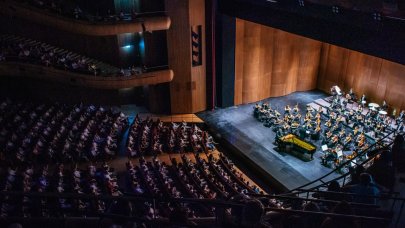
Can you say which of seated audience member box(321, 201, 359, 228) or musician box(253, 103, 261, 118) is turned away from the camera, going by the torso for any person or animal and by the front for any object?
the seated audience member

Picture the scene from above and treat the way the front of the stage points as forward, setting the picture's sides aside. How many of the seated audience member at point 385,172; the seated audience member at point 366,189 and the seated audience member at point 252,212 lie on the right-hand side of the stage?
0

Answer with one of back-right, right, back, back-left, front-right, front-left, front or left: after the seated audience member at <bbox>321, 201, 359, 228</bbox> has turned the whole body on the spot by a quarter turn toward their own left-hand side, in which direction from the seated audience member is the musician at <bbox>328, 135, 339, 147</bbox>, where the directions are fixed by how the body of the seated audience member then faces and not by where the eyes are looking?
right

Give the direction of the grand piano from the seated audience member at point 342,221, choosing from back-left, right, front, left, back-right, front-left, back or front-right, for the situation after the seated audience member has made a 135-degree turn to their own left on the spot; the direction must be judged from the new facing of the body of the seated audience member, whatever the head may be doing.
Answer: back-right

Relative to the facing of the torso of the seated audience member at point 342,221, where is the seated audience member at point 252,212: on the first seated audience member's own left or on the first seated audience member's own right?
on the first seated audience member's own left

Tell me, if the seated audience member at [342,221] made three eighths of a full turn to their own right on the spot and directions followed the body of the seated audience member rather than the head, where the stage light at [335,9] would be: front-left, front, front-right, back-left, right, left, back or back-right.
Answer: back-left

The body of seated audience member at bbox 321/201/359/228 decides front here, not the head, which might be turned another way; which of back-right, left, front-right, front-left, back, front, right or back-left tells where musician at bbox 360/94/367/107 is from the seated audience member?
front

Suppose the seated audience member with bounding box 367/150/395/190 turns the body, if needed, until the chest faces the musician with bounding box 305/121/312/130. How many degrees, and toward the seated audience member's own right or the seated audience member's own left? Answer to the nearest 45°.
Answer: approximately 45° to the seated audience member's own right

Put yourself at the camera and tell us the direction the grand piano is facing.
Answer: facing away from the viewer and to the left of the viewer

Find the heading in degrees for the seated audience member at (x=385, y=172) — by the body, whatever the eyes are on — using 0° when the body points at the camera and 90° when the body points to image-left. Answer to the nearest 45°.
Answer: approximately 135°

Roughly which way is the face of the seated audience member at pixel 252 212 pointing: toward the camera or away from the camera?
away from the camera

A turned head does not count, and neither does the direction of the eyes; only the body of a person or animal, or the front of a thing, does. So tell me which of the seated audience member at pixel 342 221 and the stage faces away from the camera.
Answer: the seated audience member

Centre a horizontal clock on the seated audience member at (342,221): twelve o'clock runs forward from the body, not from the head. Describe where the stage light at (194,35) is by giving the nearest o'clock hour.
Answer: The stage light is roughly at 11 o'clock from the seated audience member.

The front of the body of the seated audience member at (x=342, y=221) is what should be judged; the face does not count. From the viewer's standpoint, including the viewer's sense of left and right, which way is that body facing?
facing away from the viewer

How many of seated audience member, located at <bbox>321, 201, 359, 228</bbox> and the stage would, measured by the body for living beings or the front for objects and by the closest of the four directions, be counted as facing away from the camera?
1

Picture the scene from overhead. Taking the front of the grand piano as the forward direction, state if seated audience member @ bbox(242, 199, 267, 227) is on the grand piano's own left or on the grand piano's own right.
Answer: on the grand piano's own left
